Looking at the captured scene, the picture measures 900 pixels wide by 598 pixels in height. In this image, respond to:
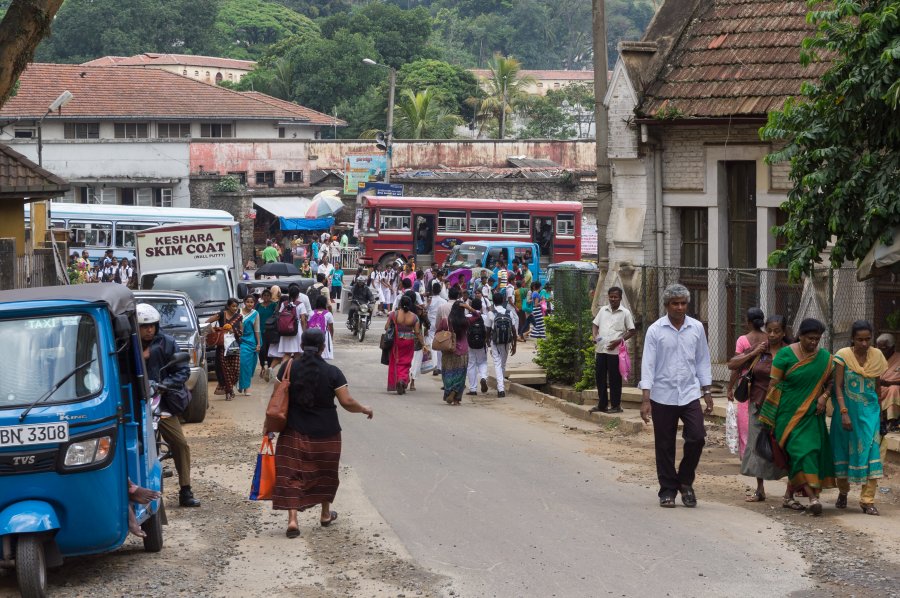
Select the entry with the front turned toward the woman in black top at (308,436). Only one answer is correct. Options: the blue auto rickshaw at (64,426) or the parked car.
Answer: the parked car

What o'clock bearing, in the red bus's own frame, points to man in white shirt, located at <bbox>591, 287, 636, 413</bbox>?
The man in white shirt is roughly at 9 o'clock from the red bus.

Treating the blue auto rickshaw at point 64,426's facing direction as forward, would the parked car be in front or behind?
behind

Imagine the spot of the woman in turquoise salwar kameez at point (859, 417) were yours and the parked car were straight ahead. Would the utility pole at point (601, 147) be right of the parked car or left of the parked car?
right

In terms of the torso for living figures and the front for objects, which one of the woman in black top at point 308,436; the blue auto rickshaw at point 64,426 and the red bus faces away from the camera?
the woman in black top

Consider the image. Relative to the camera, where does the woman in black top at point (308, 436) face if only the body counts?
away from the camera

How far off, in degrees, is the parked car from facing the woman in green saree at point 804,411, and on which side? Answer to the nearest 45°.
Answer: approximately 45° to its left

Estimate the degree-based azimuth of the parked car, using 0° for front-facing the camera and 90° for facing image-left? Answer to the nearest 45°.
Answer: approximately 0°

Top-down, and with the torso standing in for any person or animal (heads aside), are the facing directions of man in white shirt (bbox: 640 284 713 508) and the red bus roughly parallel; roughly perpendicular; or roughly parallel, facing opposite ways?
roughly perpendicular

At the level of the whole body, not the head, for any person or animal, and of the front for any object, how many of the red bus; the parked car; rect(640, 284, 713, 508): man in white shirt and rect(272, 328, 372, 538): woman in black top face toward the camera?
2

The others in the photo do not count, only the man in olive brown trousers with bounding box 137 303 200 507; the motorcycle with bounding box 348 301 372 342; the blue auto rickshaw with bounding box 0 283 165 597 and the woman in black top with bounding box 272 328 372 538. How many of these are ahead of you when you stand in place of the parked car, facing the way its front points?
3

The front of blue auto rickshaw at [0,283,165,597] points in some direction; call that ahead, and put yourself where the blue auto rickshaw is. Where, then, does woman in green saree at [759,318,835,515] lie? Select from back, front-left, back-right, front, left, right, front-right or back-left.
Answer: left

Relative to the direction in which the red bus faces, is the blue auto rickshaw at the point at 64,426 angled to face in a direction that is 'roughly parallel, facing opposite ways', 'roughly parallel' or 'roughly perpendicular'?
roughly perpendicular
